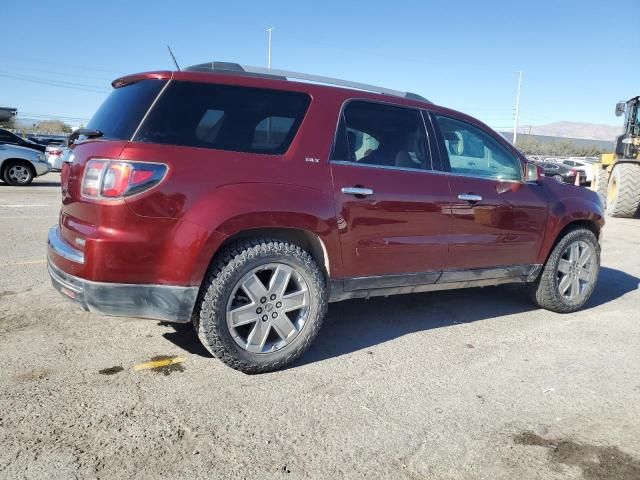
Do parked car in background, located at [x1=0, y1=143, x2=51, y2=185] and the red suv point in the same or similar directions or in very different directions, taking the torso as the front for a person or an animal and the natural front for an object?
same or similar directions

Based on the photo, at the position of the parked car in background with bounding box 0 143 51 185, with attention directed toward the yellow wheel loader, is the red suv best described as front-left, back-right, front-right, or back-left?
front-right

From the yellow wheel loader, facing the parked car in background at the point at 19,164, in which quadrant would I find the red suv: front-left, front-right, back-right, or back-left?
front-left

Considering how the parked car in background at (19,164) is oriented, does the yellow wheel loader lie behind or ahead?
ahead

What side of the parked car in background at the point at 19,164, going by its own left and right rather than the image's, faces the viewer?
right

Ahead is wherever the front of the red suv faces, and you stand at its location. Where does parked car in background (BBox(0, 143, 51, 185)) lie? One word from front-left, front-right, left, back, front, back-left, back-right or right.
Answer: left

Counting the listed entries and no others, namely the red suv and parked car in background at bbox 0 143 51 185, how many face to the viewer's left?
0

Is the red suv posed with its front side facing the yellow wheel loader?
yes

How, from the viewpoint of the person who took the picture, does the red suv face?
facing away from the viewer and to the right of the viewer

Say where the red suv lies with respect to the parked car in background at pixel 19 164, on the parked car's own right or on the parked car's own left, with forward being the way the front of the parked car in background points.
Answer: on the parked car's own right

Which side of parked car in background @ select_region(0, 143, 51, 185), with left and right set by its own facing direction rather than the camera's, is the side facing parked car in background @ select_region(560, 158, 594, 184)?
front
